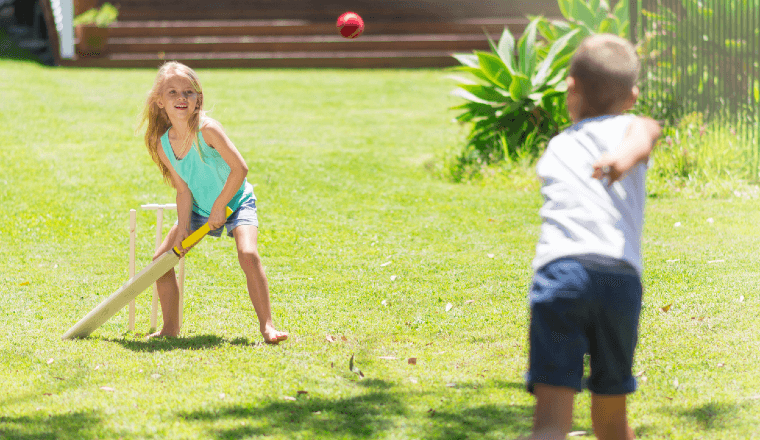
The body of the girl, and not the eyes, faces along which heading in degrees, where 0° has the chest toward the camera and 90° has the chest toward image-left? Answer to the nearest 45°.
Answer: approximately 0°

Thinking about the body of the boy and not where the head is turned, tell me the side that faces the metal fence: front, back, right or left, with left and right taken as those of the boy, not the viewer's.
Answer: front

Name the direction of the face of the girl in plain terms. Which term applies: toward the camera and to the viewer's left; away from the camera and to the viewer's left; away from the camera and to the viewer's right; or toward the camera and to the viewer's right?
toward the camera and to the viewer's right

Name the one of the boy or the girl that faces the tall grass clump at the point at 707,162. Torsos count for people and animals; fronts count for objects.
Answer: the boy

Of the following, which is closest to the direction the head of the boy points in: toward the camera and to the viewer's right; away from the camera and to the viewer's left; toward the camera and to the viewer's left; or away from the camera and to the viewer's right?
away from the camera and to the viewer's left

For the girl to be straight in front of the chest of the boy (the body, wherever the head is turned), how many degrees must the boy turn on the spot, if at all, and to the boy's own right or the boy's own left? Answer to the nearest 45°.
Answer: approximately 45° to the boy's own left

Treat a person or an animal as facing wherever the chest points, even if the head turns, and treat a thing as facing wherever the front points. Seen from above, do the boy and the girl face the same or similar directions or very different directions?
very different directions

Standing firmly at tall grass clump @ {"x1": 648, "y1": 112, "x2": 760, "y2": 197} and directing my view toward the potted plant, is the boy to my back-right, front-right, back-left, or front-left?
back-left

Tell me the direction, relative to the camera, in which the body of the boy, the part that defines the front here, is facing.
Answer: away from the camera

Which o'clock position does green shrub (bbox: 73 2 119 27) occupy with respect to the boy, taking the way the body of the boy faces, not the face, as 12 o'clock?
The green shrub is roughly at 11 o'clock from the boy.

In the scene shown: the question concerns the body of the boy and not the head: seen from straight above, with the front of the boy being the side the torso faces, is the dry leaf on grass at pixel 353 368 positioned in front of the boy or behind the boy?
in front

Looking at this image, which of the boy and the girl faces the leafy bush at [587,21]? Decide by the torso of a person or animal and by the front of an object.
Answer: the boy
